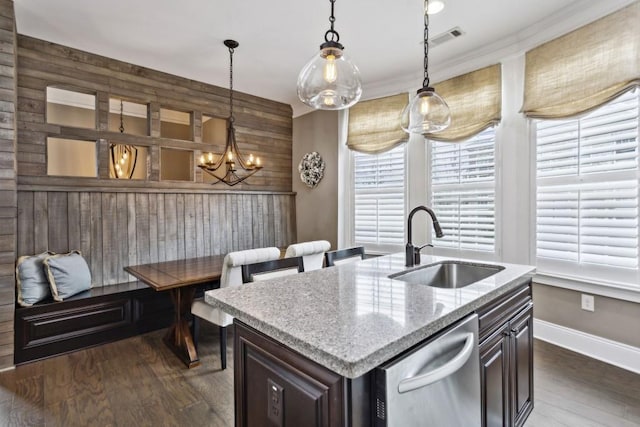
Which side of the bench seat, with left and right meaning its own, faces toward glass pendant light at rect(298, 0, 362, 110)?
front

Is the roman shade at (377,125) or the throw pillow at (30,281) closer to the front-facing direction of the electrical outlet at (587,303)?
the throw pillow

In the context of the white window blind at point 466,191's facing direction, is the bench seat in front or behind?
in front

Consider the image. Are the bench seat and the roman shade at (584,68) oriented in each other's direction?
no

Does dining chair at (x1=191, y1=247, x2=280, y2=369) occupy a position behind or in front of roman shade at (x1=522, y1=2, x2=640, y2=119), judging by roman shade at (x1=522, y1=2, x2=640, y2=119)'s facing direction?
in front

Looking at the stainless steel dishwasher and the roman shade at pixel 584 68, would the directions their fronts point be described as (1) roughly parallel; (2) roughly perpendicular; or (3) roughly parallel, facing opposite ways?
roughly perpendicular

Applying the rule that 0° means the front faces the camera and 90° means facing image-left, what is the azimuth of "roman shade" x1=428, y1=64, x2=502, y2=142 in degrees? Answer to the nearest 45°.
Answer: approximately 45°

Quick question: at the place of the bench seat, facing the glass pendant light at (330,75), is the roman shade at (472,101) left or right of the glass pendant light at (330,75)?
left

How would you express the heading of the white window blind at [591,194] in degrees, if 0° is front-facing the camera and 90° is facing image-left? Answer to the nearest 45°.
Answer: approximately 45°

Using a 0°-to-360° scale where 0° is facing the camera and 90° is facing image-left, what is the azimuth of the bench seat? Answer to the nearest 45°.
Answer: approximately 315°

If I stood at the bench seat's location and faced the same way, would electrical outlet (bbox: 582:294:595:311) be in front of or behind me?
in front

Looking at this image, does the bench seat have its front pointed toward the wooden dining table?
yes

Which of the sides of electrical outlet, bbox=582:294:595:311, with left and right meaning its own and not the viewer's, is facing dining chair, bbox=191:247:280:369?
front

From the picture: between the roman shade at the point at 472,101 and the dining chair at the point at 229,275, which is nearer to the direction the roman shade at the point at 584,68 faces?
the dining chair

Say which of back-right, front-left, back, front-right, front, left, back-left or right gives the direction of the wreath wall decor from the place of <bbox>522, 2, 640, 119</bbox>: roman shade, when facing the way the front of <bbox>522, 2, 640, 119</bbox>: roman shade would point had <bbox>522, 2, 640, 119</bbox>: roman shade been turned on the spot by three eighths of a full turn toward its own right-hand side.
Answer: left
